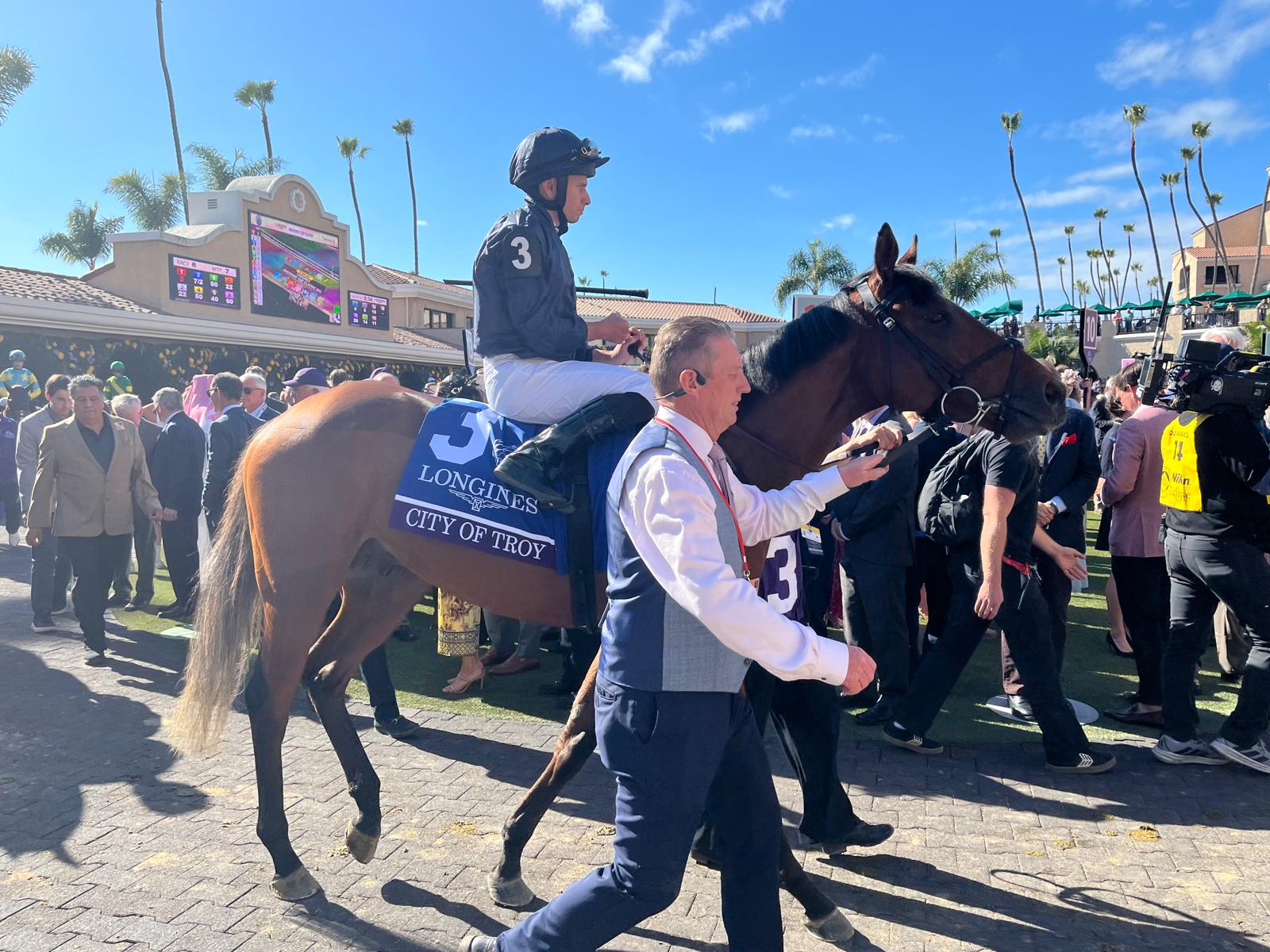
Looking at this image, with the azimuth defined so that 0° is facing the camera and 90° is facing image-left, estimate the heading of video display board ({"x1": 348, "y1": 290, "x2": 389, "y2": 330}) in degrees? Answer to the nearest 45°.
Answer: approximately 315°

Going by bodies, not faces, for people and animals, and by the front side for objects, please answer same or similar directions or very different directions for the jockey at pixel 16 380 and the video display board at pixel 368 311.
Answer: same or similar directions

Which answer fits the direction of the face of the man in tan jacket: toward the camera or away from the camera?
toward the camera

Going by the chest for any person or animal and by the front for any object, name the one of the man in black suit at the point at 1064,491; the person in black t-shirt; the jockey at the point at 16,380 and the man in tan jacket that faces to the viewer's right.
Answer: the person in black t-shirt

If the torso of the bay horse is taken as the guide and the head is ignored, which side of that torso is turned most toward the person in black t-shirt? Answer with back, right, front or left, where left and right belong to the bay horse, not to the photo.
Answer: front

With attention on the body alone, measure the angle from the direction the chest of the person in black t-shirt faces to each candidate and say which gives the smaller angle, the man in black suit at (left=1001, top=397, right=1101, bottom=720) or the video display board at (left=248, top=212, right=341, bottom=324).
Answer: the man in black suit

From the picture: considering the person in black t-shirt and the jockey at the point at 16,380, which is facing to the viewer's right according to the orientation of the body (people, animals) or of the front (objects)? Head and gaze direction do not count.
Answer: the person in black t-shirt

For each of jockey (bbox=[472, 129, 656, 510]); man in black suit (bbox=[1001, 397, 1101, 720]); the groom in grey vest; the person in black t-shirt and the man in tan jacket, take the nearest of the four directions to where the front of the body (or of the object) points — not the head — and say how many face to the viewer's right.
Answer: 3

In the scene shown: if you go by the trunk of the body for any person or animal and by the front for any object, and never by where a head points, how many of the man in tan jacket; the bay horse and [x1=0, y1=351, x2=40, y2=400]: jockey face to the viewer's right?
1

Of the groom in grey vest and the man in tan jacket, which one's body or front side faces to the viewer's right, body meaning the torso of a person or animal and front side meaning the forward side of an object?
the groom in grey vest

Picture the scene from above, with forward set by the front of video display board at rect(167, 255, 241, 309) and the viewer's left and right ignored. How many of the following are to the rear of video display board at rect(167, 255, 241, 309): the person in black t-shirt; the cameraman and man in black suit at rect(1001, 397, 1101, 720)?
0

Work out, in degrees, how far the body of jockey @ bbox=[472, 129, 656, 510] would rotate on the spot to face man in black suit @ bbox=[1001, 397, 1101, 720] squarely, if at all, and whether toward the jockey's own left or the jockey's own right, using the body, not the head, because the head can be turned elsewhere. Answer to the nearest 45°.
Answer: approximately 45° to the jockey's own left

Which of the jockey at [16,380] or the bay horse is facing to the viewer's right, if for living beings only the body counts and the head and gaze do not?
the bay horse

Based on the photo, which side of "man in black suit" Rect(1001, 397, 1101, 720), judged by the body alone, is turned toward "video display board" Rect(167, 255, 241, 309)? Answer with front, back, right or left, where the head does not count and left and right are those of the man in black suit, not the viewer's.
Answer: right

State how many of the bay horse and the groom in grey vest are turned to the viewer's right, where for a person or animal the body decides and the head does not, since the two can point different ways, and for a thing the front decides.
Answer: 2

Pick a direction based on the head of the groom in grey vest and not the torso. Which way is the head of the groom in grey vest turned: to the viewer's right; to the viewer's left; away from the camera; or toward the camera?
to the viewer's right

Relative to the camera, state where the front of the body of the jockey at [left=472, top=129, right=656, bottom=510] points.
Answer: to the viewer's right

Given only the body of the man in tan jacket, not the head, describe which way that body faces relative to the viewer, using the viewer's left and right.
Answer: facing the viewer

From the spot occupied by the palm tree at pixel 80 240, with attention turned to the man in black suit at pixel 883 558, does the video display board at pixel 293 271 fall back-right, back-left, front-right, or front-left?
front-left

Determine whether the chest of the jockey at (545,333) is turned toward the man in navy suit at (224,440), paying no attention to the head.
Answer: no

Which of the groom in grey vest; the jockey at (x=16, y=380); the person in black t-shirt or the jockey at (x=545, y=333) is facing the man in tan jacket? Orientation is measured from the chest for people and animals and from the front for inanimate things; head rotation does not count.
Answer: the jockey at (x=16, y=380)
